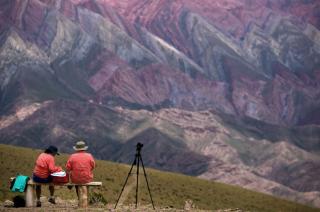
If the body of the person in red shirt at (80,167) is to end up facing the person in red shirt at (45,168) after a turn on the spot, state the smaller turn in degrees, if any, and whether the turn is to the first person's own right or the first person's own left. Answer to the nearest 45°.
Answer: approximately 90° to the first person's own left

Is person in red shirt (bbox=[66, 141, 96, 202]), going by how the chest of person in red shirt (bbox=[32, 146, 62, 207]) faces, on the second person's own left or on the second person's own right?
on the second person's own right

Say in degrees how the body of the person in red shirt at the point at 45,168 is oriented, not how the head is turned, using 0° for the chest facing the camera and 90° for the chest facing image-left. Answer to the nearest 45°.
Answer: approximately 225°

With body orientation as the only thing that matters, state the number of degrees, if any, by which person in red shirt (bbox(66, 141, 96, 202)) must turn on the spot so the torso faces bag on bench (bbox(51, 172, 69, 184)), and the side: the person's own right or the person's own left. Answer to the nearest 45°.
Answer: approximately 90° to the person's own left

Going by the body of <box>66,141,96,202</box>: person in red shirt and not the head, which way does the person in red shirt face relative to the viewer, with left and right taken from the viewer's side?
facing away from the viewer

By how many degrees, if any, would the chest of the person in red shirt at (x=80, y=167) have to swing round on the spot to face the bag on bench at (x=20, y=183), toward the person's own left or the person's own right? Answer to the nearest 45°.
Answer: approximately 90° to the person's own left
